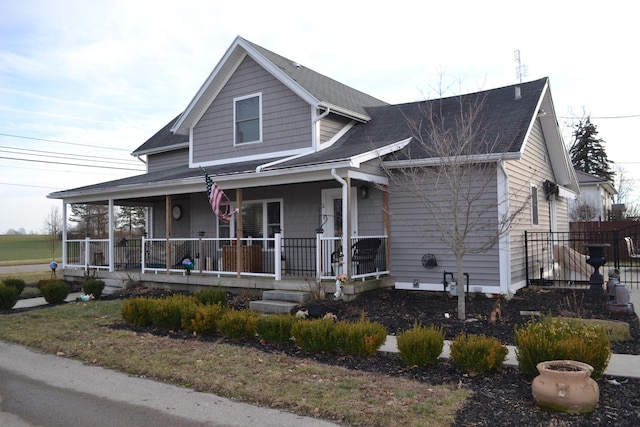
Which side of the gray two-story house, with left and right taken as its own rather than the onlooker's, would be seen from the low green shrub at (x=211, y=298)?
front

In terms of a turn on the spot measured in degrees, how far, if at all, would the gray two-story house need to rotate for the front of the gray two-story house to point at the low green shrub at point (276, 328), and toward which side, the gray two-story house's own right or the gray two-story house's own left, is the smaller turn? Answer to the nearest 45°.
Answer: approximately 45° to the gray two-story house's own left

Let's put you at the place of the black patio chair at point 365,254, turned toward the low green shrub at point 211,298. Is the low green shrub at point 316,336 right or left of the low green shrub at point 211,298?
left

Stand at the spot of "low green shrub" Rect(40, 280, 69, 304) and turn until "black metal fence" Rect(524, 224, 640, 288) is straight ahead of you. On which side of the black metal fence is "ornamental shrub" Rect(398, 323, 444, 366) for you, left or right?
right

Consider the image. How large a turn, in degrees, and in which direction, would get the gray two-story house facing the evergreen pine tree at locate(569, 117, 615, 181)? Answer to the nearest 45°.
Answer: approximately 180°

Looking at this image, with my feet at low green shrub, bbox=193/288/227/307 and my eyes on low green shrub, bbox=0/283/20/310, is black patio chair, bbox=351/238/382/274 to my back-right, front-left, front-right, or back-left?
back-right

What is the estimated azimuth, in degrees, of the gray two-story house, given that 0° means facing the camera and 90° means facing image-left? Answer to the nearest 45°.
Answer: approximately 45°
